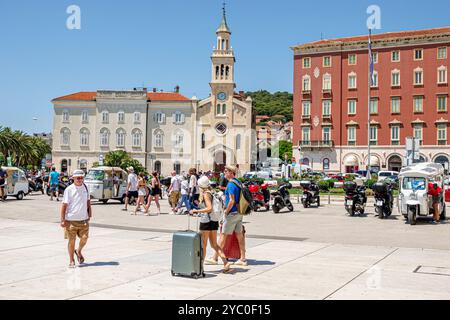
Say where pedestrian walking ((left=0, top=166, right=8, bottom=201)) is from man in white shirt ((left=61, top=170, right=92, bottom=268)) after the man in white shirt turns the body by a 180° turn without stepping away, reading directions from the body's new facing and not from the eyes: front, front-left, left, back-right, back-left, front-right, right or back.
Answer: front

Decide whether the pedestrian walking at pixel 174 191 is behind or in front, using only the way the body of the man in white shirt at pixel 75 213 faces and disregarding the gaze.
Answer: behind

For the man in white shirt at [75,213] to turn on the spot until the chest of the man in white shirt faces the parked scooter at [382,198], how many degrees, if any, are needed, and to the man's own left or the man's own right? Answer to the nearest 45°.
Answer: approximately 135° to the man's own left

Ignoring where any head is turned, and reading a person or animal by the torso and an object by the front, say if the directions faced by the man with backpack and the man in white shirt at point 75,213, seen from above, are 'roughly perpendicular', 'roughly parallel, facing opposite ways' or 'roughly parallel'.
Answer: roughly perpendicular

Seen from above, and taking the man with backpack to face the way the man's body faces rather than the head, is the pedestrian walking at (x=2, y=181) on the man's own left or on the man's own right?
on the man's own right

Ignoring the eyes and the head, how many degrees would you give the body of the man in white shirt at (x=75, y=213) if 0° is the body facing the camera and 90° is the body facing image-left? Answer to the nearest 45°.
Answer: approximately 0°

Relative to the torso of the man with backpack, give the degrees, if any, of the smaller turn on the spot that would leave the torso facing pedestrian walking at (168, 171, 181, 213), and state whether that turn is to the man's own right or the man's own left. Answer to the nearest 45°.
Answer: approximately 90° to the man's own right

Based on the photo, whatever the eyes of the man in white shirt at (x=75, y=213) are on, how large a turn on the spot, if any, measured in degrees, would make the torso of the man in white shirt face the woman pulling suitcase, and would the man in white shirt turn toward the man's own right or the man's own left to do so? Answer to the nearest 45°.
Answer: approximately 90° to the man's own left
